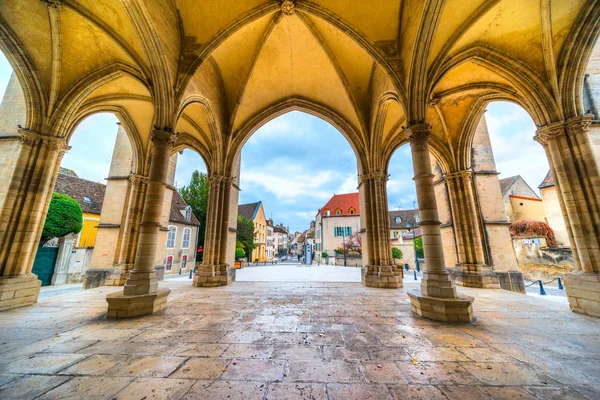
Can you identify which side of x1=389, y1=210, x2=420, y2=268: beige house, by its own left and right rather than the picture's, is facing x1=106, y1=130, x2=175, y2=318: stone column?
front

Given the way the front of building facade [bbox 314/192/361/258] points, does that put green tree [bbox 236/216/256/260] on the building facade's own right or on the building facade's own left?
on the building facade's own right

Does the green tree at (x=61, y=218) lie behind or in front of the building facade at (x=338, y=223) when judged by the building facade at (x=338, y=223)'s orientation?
in front

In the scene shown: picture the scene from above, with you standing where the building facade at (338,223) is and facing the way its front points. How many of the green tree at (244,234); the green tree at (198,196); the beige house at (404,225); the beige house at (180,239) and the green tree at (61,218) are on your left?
1

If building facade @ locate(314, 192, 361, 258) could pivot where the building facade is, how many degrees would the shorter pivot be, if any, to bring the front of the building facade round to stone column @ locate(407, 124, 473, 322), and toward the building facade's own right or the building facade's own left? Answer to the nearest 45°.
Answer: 0° — it already faces it

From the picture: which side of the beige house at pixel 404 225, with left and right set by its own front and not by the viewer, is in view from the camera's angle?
front

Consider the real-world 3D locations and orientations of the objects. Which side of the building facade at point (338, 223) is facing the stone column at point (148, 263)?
front

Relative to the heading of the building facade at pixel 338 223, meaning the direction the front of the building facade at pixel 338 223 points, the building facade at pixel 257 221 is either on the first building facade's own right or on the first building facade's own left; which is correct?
on the first building facade's own right

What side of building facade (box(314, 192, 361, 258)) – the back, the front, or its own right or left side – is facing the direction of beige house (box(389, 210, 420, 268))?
left

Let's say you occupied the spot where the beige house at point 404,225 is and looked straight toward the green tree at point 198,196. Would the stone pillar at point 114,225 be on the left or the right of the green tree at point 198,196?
left

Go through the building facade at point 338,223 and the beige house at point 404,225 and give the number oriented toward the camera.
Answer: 2

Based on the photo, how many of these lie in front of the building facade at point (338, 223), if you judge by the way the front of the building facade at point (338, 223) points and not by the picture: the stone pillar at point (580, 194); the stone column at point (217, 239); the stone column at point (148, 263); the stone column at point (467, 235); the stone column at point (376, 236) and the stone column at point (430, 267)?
6

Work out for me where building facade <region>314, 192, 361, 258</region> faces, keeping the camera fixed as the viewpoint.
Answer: facing the viewer
